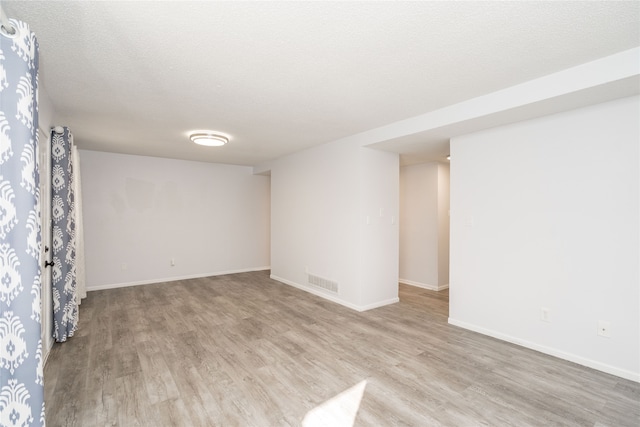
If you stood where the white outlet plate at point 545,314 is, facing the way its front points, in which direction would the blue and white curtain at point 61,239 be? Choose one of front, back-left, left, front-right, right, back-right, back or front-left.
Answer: front-right

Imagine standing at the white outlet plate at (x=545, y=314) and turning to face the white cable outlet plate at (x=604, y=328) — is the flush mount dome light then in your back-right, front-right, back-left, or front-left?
back-right

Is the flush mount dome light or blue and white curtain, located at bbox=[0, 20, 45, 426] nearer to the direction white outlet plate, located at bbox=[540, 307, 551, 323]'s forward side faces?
the blue and white curtain

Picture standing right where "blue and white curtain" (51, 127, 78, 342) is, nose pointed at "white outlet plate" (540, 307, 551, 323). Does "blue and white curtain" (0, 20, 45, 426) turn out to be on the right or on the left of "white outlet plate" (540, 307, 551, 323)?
right

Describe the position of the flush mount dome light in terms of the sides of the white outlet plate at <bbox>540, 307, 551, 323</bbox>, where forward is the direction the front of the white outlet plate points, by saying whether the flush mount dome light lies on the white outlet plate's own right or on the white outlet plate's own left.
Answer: on the white outlet plate's own right
